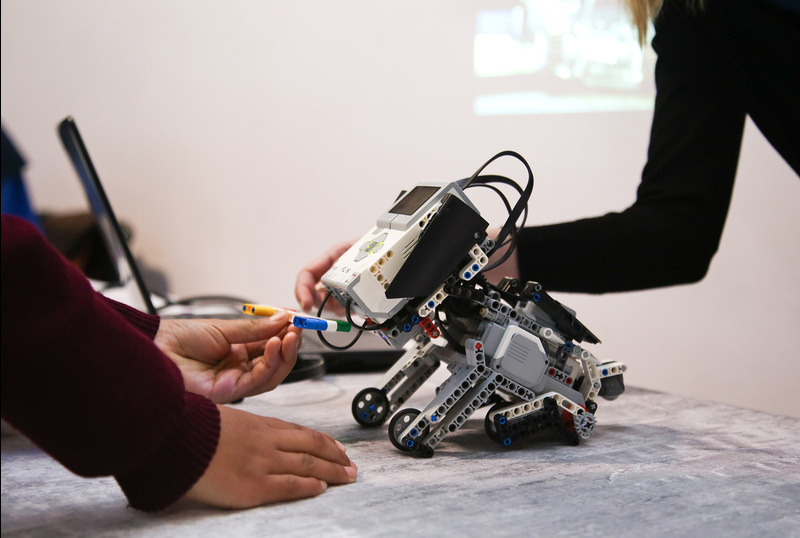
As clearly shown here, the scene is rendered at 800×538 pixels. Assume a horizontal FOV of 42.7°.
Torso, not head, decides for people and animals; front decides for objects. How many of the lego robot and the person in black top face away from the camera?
0

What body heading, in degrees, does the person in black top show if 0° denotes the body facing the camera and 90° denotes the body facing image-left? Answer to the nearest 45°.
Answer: approximately 90°
